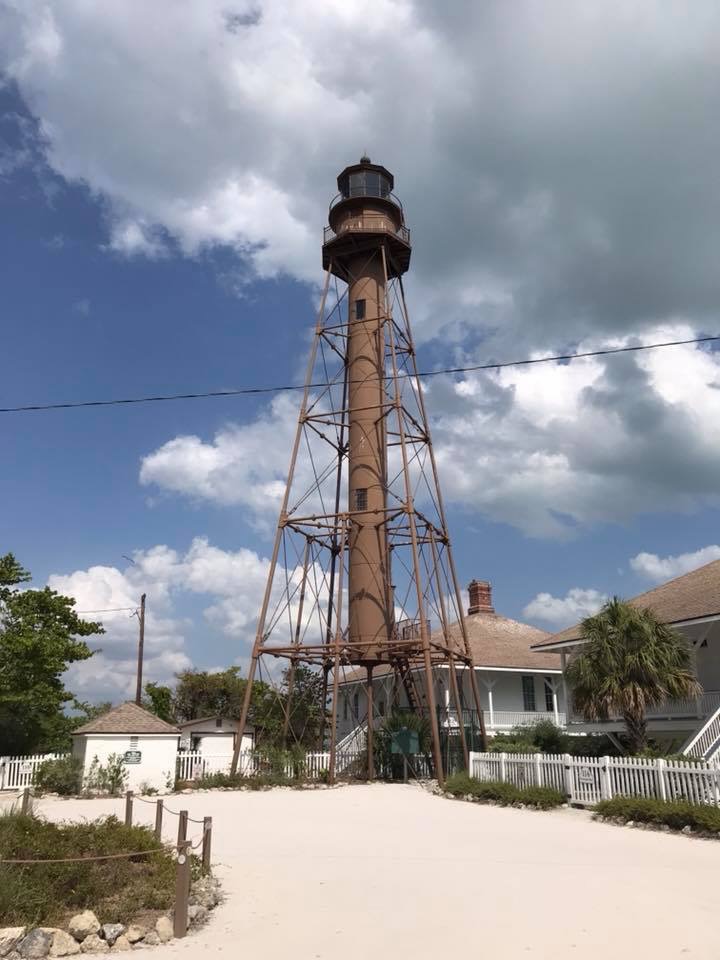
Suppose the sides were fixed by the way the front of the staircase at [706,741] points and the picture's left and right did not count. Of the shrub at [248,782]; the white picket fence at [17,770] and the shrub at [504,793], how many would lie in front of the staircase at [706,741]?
3

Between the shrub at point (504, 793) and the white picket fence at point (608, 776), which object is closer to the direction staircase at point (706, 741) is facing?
the shrub

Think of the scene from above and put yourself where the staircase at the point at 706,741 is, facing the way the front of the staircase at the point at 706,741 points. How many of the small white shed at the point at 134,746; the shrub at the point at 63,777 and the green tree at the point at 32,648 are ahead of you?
3

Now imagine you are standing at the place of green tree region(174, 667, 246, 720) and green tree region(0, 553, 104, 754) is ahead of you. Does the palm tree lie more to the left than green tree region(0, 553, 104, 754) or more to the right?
left

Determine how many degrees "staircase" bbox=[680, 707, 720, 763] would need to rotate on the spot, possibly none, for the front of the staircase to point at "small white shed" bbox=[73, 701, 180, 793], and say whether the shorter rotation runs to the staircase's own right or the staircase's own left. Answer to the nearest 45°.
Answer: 0° — it already faces it

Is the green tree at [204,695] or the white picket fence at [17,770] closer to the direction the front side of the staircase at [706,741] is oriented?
the white picket fence

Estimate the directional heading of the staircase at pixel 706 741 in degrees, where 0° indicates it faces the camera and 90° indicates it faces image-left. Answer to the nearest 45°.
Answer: approximately 90°

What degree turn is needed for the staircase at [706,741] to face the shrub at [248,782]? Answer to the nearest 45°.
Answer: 0° — it already faces it

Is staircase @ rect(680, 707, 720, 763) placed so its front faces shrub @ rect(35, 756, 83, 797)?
yes

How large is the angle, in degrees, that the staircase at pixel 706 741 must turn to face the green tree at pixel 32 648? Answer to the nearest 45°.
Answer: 0° — it already faces it
